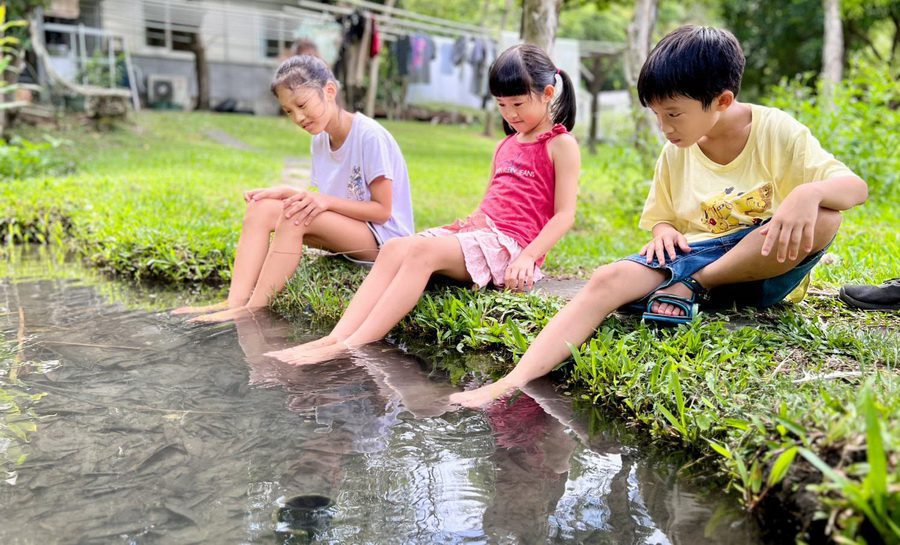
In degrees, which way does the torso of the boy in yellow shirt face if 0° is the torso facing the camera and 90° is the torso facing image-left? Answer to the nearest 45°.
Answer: approximately 45°

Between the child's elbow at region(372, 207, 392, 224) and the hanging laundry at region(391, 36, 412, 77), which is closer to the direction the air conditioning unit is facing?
the child's elbow

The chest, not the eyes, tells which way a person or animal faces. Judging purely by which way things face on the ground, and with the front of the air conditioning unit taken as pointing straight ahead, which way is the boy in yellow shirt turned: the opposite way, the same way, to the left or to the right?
to the right

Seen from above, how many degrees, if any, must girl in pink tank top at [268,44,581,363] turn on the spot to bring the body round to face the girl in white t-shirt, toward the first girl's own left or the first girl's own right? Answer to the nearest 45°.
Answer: approximately 90° to the first girl's own right

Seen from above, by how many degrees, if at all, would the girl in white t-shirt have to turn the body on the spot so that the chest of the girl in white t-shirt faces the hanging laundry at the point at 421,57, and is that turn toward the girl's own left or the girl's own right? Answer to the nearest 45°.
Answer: approximately 135° to the girl's own right

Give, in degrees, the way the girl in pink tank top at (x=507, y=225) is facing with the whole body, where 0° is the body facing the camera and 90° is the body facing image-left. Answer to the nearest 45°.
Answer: approximately 45°

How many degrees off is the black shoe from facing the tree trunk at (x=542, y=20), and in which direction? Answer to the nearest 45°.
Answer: approximately 45° to its right

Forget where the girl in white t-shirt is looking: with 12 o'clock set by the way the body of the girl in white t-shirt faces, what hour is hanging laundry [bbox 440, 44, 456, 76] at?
The hanging laundry is roughly at 5 o'clock from the girl in white t-shirt.

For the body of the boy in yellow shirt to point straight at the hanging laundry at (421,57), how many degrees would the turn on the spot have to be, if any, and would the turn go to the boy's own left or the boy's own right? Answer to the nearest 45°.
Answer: approximately 135° to the boy's own right

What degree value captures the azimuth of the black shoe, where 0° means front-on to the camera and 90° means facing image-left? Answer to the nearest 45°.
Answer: approximately 90°

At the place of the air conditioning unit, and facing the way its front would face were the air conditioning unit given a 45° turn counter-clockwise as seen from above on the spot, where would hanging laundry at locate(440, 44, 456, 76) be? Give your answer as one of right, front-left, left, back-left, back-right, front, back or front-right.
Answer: front-left

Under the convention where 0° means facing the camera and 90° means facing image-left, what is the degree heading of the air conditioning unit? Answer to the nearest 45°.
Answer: approximately 0°
